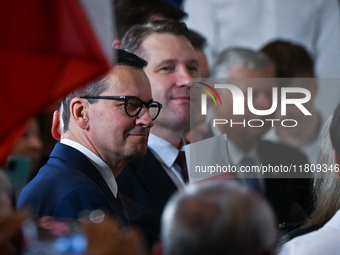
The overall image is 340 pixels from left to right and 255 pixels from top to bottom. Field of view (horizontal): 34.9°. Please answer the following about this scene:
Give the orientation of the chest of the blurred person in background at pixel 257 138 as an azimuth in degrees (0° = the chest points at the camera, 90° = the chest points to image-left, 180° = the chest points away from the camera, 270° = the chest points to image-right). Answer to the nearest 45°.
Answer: approximately 315°

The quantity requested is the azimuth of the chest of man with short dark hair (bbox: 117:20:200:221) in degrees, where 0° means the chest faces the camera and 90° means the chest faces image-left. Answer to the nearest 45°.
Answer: approximately 315°

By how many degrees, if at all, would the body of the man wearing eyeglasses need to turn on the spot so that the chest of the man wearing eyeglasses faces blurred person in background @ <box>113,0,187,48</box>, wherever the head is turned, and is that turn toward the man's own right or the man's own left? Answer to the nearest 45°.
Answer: approximately 135° to the man's own left

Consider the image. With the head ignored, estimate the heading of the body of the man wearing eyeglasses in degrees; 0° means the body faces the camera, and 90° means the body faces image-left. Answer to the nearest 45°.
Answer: approximately 315°

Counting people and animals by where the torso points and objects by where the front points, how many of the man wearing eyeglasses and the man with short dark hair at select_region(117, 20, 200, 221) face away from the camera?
0

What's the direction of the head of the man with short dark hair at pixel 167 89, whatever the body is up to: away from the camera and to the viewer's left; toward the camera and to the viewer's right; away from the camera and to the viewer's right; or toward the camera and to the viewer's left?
toward the camera and to the viewer's right
